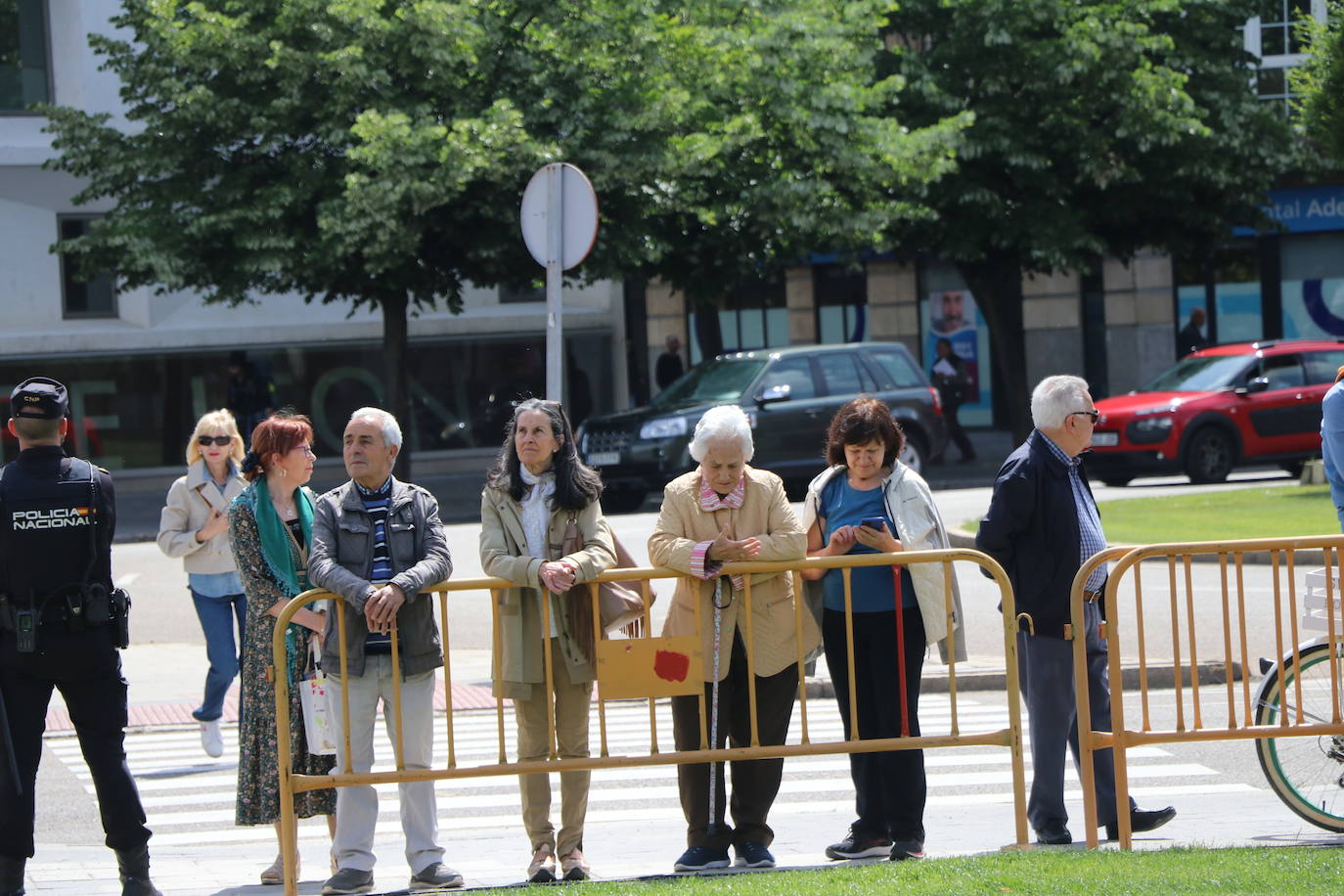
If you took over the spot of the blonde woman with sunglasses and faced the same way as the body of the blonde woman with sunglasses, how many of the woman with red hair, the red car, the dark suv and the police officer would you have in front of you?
2

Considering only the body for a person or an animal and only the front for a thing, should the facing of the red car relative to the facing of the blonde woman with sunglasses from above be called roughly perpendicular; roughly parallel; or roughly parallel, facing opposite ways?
roughly perpendicular

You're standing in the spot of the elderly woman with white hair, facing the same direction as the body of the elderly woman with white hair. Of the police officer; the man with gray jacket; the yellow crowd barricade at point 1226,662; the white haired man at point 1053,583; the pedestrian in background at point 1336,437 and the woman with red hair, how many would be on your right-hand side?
3

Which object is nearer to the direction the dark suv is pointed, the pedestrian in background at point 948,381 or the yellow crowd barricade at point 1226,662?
the yellow crowd barricade

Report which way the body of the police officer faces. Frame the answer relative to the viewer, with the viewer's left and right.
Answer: facing away from the viewer

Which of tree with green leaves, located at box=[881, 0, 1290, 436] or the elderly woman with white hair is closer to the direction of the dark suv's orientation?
the elderly woman with white hair

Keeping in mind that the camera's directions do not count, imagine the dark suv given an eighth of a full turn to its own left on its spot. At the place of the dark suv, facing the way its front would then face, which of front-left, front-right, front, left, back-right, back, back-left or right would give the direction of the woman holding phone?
front

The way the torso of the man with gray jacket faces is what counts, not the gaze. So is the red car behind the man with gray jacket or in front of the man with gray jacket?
behind

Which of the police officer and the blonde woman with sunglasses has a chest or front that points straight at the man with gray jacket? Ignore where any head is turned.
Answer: the blonde woman with sunglasses

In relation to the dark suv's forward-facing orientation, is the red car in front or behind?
behind

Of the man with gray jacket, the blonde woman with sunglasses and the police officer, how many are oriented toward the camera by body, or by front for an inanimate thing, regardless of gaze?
2

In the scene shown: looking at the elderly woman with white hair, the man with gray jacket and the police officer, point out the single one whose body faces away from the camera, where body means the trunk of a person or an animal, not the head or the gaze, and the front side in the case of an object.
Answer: the police officer

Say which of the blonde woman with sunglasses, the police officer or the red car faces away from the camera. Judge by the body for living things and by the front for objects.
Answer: the police officer

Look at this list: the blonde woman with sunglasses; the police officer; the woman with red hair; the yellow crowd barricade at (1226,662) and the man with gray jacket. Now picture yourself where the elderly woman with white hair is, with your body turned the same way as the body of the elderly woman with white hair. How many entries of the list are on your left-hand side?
1

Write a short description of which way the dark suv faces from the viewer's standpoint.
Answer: facing the viewer and to the left of the viewer

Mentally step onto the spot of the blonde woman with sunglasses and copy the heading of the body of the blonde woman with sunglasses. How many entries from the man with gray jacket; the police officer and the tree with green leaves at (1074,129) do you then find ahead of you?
2

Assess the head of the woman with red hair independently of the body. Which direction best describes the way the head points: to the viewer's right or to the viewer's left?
to the viewer's right
